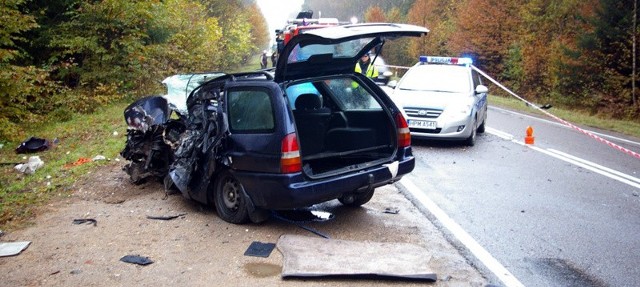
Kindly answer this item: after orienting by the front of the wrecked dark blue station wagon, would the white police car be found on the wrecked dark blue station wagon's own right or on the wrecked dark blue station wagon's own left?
on the wrecked dark blue station wagon's own right

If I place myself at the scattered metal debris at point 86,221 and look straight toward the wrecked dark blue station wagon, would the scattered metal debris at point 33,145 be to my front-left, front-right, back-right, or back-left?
back-left

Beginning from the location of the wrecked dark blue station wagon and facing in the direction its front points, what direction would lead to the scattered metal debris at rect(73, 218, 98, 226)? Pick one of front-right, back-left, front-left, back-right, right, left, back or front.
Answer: front-left

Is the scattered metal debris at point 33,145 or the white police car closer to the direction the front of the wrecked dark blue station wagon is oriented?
the scattered metal debris

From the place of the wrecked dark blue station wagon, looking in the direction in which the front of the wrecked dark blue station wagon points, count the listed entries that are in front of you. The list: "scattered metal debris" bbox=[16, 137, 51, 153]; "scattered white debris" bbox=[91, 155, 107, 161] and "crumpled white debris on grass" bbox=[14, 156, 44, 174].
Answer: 3

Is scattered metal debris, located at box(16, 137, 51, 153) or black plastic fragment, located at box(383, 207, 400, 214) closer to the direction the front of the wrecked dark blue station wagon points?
the scattered metal debris

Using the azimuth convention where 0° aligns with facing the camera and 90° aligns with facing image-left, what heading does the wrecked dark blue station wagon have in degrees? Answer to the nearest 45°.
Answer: approximately 135°

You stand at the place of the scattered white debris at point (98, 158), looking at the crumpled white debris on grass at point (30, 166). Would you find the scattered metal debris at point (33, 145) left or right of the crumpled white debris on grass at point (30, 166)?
right

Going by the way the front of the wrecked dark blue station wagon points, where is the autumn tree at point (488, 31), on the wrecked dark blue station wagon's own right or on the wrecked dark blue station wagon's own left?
on the wrecked dark blue station wagon's own right

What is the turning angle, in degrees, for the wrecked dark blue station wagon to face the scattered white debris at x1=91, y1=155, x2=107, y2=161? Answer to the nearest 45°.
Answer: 0° — it already faces it

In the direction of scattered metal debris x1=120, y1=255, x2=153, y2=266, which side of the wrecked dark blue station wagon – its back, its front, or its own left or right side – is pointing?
left
